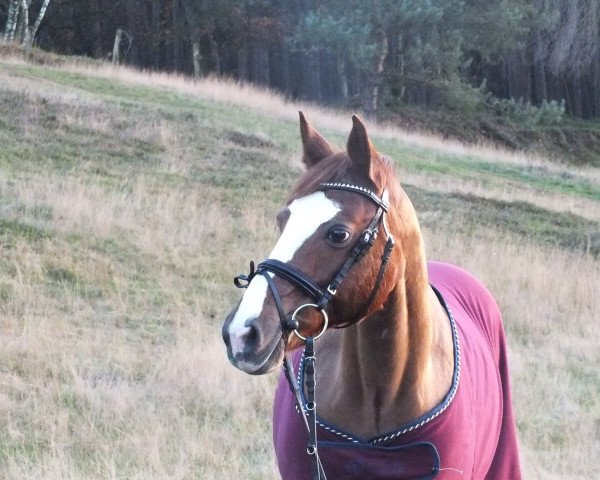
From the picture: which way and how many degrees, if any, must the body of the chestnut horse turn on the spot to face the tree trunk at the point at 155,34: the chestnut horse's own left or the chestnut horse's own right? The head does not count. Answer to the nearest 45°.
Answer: approximately 135° to the chestnut horse's own right

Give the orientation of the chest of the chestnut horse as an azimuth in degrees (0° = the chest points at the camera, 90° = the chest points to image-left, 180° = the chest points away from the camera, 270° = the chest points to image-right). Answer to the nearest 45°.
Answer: approximately 45°

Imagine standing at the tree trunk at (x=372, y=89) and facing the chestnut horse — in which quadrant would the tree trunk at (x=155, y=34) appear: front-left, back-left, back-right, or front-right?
back-right

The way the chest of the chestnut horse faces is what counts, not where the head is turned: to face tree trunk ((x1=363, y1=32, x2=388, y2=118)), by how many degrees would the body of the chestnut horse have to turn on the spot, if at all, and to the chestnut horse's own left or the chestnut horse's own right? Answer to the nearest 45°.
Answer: approximately 135° to the chestnut horse's own right
